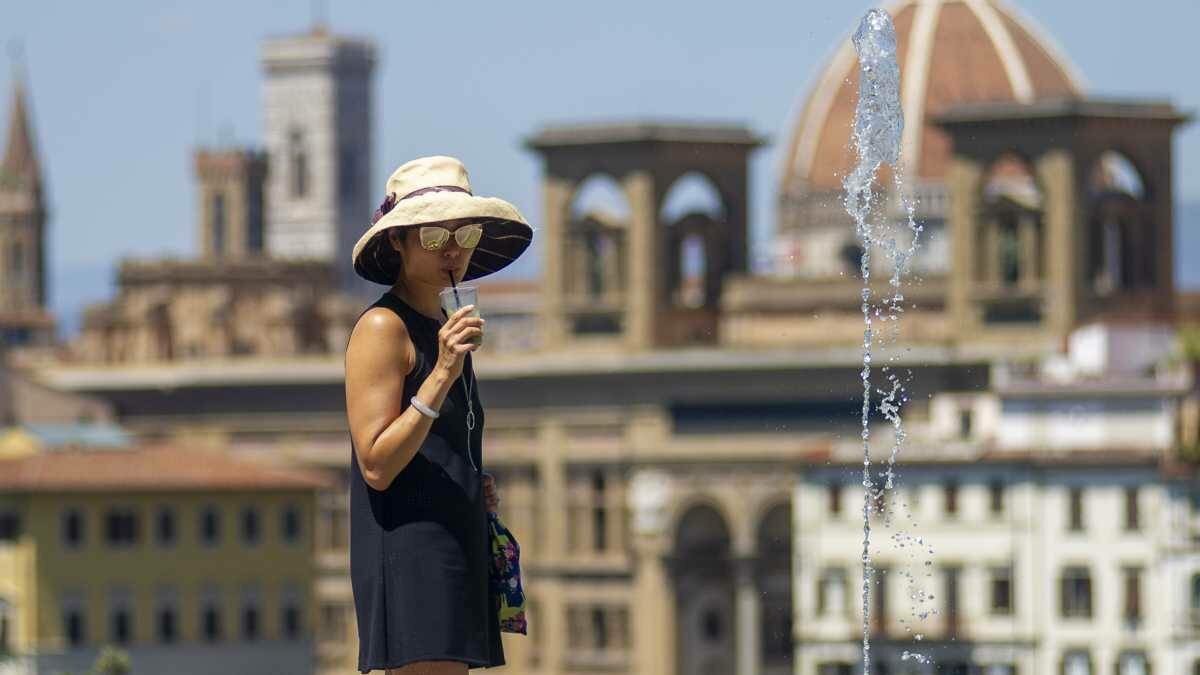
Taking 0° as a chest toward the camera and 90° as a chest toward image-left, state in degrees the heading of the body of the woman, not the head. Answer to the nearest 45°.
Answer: approximately 315°
